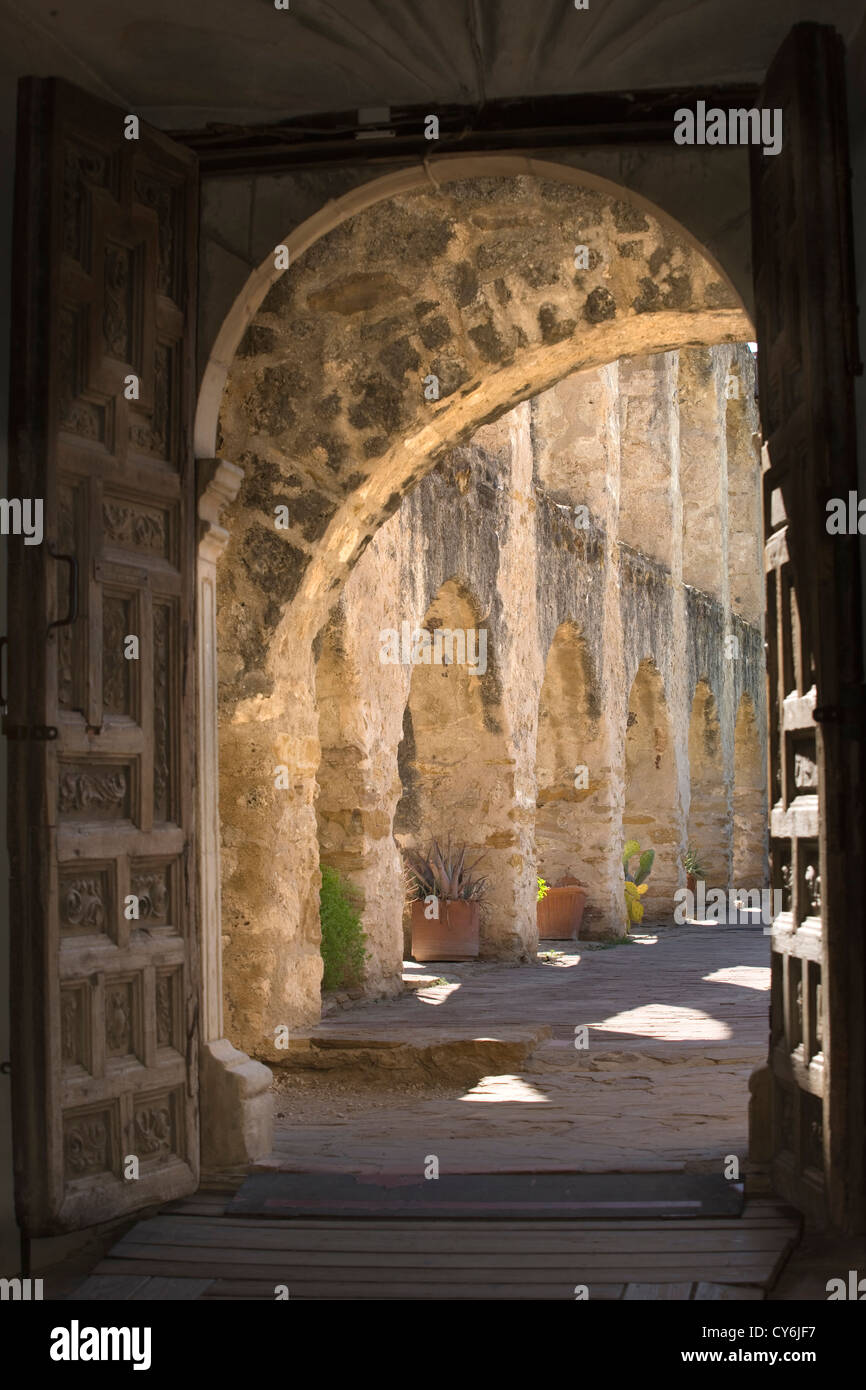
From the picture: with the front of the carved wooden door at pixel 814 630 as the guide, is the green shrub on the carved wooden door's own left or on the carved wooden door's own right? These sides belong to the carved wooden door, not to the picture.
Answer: on the carved wooden door's own right

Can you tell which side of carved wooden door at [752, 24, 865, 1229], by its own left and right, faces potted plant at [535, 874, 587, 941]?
right

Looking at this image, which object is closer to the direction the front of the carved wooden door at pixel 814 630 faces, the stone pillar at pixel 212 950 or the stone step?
the stone pillar

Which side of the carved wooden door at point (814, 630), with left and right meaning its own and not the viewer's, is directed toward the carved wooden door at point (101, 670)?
front

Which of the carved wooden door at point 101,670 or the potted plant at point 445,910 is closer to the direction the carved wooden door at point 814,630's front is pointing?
the carved wooden door

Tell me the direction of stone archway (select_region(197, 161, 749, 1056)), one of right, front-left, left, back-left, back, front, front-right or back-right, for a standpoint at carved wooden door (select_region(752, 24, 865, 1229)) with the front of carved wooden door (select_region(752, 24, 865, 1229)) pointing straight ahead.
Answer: front-right

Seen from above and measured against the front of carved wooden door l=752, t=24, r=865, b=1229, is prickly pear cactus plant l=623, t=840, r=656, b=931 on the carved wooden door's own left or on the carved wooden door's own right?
on the carved wooden door's own right

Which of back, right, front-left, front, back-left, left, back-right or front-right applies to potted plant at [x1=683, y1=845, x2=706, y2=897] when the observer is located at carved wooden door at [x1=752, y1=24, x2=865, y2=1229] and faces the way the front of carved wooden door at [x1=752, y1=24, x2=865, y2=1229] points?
right

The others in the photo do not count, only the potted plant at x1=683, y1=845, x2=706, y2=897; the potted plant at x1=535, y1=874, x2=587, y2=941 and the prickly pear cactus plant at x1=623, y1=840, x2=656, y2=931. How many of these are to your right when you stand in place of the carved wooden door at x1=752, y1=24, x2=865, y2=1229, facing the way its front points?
3

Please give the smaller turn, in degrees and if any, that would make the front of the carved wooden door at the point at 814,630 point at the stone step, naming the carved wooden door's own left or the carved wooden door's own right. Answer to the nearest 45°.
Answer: approximately 45° to the carved wooden door's own right

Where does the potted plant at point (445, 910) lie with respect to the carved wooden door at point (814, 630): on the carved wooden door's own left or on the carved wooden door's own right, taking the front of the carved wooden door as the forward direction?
on the carved wooden door's own right

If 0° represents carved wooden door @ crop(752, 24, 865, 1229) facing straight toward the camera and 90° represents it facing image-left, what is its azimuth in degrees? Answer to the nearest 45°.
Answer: approximately 90°
